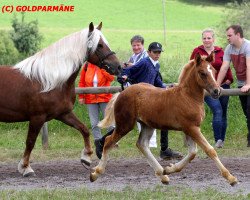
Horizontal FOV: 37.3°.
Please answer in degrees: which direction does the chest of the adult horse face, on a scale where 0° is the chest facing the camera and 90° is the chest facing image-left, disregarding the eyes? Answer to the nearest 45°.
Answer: approximately 270°

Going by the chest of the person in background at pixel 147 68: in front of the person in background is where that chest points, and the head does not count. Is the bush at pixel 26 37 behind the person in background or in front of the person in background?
behind

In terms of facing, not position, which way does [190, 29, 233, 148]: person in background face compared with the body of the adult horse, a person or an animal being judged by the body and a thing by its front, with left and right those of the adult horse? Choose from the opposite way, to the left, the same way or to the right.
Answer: to the right

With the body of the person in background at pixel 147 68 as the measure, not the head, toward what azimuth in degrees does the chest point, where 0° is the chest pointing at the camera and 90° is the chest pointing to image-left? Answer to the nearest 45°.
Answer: approximately 315°

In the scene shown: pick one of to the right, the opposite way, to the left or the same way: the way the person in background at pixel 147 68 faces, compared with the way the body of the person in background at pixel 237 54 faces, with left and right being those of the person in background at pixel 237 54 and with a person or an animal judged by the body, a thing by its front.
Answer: to the left

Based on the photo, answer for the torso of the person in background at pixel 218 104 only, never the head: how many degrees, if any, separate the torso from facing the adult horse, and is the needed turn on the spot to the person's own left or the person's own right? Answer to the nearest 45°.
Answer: approximately 45° to the person's own right

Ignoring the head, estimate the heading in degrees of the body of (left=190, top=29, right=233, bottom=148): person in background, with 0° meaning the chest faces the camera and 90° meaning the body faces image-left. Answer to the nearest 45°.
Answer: approximately 0°

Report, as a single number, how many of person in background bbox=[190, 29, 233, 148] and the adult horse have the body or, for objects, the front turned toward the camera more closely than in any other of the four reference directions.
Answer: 1

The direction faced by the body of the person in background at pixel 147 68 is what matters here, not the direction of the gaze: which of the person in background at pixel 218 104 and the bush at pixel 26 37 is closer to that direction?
the person in background

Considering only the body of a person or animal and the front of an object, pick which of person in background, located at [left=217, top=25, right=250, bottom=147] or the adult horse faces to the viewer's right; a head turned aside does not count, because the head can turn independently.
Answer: the adult horse

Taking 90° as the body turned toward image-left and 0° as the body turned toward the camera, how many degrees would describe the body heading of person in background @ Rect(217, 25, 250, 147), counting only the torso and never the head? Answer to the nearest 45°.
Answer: approximately 45°

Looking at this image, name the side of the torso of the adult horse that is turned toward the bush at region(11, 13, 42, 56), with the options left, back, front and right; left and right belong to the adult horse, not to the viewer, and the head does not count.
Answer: left
